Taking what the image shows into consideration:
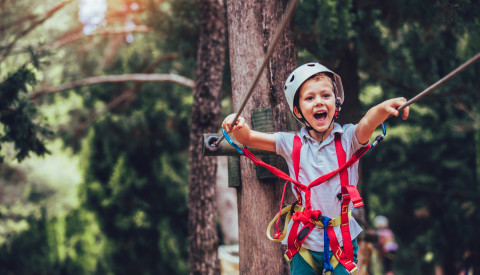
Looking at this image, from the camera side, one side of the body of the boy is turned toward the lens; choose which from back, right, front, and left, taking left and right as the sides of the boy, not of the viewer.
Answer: front

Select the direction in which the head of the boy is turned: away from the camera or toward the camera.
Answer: toward the camera

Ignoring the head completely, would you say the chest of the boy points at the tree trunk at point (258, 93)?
no

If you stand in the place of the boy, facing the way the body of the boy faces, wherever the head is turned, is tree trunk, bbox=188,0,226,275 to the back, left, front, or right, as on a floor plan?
back
